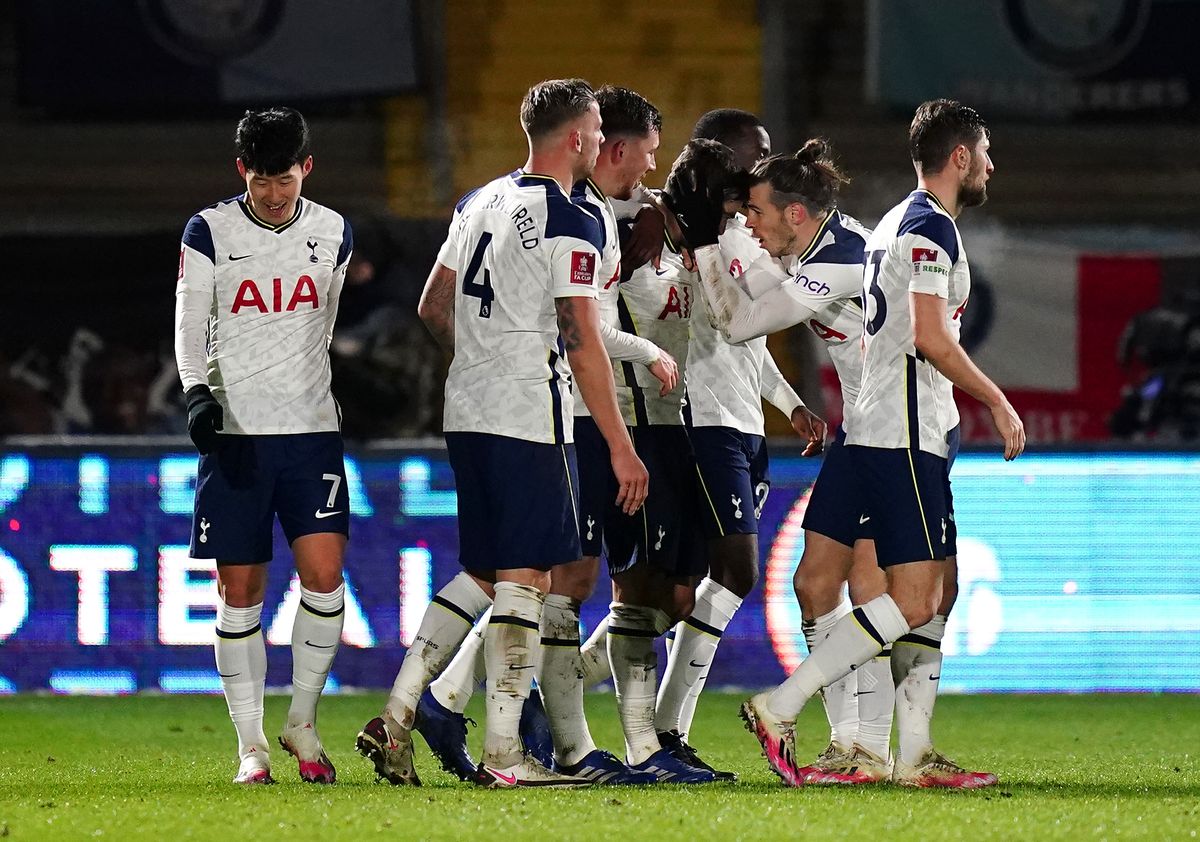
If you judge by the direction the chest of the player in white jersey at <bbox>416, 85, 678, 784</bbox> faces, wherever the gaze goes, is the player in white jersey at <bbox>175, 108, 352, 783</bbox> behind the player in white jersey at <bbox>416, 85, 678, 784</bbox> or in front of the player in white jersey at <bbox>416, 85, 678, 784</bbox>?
behind

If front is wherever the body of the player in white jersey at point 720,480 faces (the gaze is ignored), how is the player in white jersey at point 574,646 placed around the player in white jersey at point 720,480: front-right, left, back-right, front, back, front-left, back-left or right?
right

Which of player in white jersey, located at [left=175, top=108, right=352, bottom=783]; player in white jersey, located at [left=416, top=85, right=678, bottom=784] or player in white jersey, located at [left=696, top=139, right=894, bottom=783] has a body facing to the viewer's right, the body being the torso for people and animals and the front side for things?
player in white jersey, located at [left=416, top=85, right=678, bottom=784]

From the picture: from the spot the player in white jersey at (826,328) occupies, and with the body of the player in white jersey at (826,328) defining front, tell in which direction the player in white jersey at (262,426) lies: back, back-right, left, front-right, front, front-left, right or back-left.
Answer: front

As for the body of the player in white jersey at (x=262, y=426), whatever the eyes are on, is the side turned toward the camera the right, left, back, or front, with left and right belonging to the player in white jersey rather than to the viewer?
front

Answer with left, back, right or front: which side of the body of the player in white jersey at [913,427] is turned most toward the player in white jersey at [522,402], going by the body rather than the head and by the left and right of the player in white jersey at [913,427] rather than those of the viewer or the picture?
back

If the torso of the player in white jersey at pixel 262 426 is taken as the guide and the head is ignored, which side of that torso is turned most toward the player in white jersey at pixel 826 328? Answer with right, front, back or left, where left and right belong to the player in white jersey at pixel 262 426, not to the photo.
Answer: left

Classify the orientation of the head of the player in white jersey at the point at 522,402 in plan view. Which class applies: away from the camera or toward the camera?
away from the camera

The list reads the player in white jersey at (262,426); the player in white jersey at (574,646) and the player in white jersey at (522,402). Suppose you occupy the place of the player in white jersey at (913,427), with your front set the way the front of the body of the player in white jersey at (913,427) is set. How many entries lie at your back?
3

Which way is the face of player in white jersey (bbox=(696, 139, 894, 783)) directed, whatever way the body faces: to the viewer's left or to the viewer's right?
to the viewer's left
